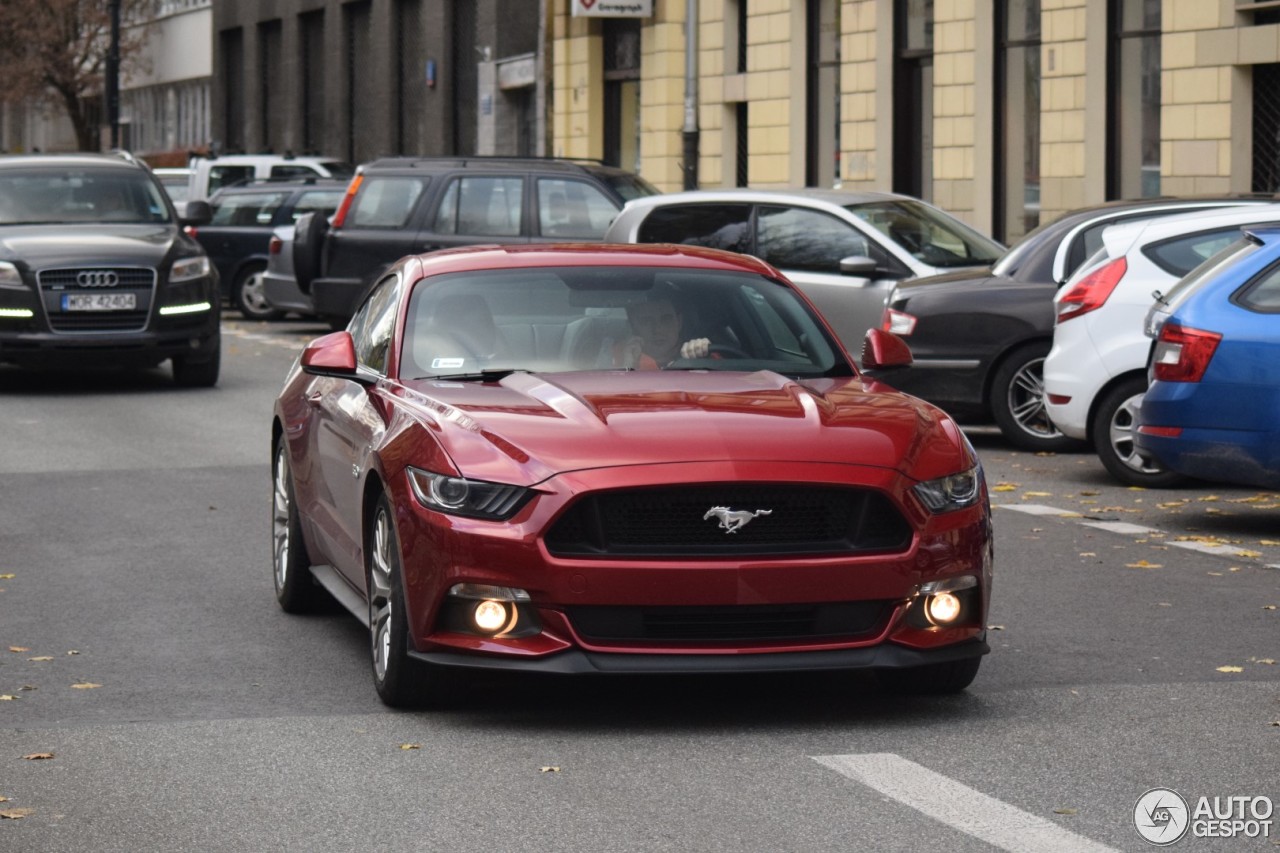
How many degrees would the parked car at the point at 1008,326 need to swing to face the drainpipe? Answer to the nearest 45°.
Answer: approximately 90° to its left

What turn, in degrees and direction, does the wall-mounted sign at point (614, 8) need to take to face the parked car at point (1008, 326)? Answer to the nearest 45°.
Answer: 0° — it already faces it

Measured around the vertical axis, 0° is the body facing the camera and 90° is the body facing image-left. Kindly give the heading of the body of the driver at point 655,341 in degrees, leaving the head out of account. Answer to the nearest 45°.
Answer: approximately 0°

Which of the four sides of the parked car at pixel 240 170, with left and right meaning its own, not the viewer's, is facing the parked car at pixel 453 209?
right

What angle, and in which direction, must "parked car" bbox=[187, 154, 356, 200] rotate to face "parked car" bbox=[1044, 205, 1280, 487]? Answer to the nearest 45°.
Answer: approximately 90° to its right

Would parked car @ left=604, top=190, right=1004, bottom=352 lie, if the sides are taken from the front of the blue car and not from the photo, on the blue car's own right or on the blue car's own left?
on the blue car's own left

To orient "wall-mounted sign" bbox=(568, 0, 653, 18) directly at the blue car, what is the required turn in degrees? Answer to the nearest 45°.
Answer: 0° — it already faces it

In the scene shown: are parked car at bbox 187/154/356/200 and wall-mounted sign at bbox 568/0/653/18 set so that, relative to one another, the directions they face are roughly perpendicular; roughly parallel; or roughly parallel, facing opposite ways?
roughly perpendicular
